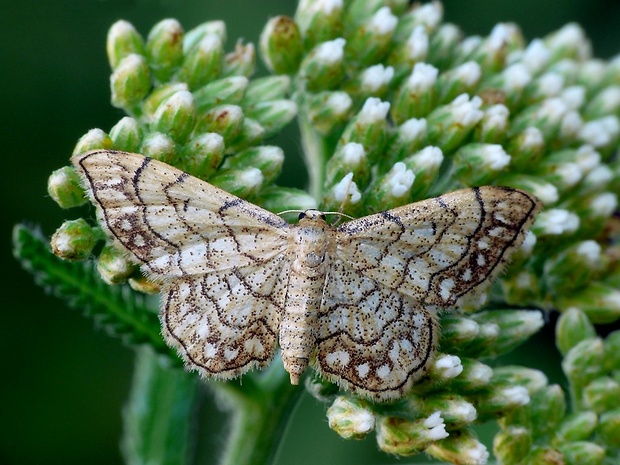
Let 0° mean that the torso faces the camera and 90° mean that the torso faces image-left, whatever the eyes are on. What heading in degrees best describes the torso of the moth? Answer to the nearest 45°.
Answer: approximately 180°
